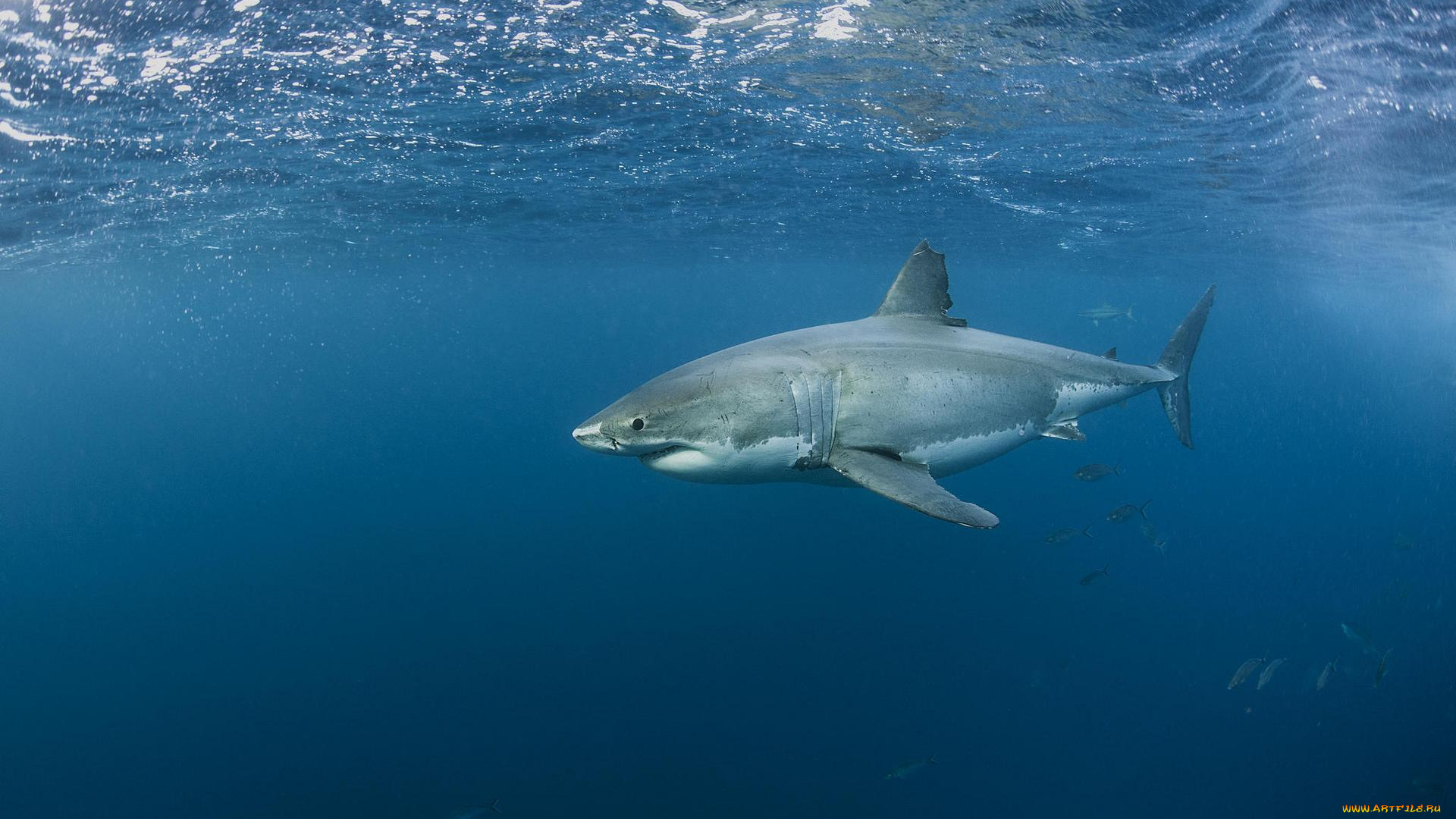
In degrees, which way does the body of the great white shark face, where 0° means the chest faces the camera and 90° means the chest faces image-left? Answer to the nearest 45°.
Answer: approximately 90°

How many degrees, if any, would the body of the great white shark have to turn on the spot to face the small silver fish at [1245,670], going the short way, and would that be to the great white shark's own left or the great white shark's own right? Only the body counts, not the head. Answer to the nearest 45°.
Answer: approximately 135° to the great white shark's own right
